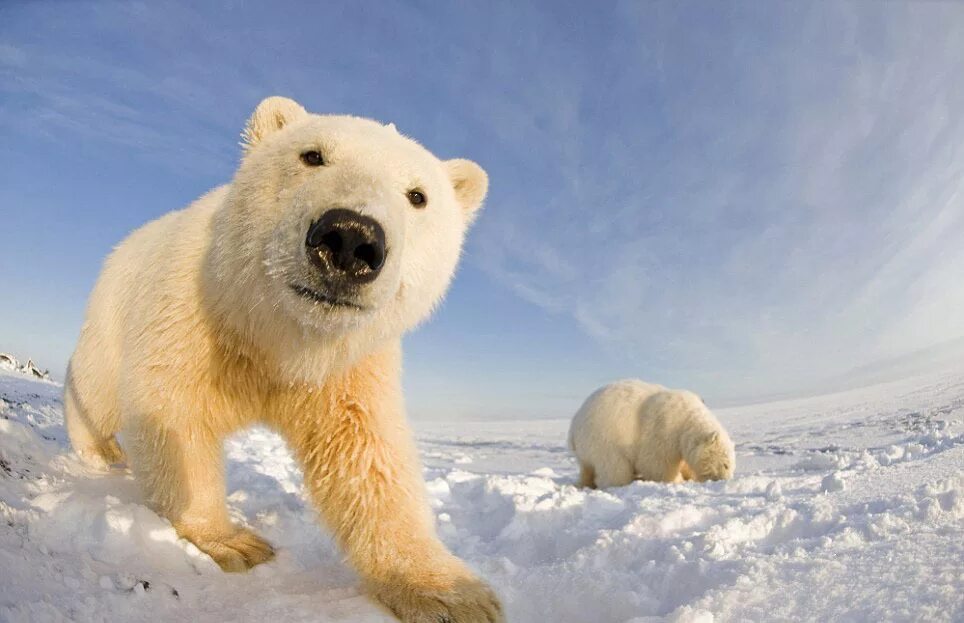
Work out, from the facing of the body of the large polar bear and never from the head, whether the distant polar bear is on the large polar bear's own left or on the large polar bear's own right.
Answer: on the large polar bear's own left

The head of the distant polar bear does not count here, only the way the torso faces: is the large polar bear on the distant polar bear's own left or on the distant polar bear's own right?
on the distant polar bear's own right

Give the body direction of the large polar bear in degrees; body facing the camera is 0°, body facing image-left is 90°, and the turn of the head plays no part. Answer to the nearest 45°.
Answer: approximately 315°

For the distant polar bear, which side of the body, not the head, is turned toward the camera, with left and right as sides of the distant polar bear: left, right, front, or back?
right
